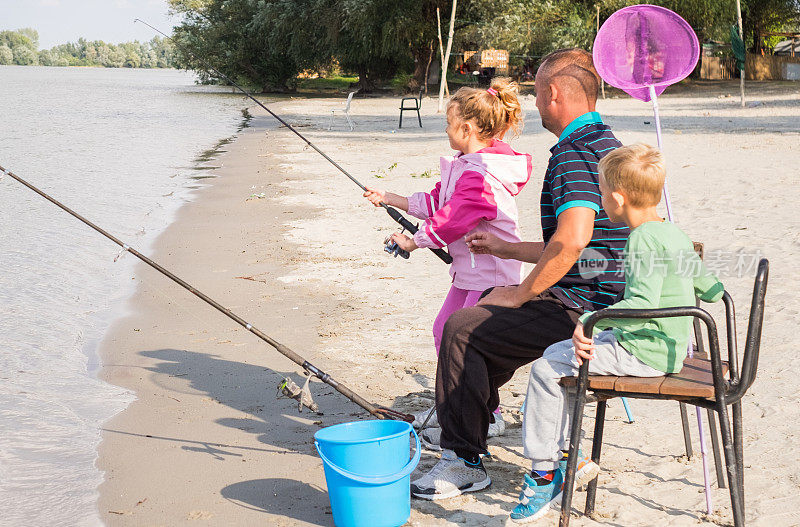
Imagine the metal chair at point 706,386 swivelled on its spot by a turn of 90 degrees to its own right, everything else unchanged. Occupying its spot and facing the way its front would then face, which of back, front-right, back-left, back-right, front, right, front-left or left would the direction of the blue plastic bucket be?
left

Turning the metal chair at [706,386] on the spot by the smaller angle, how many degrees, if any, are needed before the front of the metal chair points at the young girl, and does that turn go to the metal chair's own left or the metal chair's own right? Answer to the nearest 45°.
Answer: approximately 45° to the metal chair's own right

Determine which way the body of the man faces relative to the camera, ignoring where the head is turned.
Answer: to the viewer's left

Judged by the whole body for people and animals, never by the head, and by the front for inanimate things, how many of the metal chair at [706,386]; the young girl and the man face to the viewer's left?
3

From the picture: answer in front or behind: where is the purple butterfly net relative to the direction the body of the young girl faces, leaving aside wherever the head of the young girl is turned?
behind

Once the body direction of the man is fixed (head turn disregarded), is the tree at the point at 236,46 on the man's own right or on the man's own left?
on the man's own right

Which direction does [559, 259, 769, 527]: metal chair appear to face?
to the viewer's left

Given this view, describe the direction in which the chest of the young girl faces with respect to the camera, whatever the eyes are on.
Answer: to the viewer's left

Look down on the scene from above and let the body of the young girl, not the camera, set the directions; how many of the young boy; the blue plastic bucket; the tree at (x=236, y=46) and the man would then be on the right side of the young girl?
1

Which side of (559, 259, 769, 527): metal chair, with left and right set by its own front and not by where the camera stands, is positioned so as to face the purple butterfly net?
right

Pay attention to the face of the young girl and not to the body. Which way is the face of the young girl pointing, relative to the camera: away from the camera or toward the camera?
away from the camera

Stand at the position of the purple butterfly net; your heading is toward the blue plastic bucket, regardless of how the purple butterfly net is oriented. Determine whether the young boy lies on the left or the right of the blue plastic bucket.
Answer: left

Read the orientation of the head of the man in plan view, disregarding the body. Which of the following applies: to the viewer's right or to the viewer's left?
to the viewer's left

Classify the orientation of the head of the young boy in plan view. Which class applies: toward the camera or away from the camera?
away from the camera
